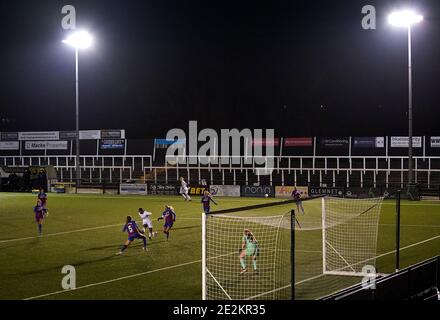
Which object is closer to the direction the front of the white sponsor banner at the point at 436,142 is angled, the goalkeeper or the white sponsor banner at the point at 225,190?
the goalkeeper

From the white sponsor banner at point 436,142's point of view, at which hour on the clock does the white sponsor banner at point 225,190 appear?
the white sponsor banner at point 225,190 is roughly at 2 o'clock from the white sponsor banner at point 436,142.

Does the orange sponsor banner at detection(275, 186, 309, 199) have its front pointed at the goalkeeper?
yes

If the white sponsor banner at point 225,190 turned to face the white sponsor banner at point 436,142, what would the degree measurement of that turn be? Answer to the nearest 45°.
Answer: approximately 90° to its left

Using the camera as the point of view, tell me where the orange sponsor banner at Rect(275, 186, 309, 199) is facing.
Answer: facing the viewer

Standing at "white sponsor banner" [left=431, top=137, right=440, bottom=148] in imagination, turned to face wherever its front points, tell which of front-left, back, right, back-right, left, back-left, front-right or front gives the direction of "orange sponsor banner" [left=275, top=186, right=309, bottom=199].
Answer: front-right

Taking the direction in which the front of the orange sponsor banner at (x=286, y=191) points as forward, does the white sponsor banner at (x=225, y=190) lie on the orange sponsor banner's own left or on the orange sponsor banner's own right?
on the orange sponsor banner's own right

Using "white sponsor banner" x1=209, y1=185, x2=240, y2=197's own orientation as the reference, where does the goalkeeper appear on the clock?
The goalkeeper is roughly at 12 o'clock from the white sponsor banner.

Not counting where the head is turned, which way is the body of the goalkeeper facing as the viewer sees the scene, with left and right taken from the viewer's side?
facing away from the viewer and to the left of the viewer

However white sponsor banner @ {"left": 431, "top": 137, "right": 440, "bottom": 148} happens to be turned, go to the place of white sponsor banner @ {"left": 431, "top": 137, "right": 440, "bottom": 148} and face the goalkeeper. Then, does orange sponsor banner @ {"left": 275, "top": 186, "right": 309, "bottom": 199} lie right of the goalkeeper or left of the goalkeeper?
right

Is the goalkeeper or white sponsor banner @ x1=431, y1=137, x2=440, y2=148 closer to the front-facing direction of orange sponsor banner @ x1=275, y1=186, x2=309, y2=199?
the goalkeeper

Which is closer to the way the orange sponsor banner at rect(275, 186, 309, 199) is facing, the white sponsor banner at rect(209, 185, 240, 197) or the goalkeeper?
the goalkeeper
